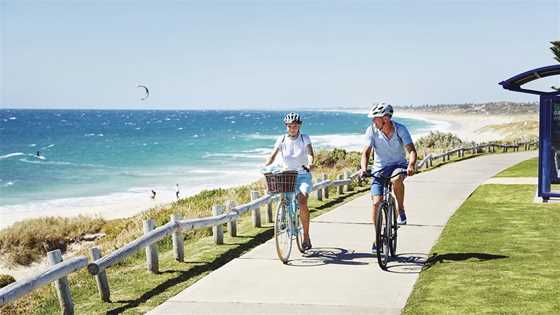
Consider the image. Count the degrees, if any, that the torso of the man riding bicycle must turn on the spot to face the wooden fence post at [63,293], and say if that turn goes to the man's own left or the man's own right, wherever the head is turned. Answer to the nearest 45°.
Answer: approximately 45° to the man's own right

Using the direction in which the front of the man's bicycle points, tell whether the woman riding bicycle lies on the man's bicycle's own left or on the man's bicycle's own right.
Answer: on the man's bicycle's own right

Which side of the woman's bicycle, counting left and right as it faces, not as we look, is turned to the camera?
front

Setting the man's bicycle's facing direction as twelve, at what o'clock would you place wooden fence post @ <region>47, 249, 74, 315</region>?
The wooden fence post is roughly at 2 o'clock from the man's bicycle.

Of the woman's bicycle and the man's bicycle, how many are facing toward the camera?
2

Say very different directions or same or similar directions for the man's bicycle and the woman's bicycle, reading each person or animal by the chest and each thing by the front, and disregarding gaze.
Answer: same or similar directions

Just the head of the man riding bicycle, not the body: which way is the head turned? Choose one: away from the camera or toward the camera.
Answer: toward the camera

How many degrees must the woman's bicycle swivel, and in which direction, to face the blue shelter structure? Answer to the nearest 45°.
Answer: approximately 135° to its left

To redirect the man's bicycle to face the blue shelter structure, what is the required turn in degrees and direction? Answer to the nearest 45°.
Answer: approximately 135° to its left

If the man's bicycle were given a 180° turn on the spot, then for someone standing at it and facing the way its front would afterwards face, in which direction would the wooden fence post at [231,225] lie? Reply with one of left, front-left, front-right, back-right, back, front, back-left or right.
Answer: front-left

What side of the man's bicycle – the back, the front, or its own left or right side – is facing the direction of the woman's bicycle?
right

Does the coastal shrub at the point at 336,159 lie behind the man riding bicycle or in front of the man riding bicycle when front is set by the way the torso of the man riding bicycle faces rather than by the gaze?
behind

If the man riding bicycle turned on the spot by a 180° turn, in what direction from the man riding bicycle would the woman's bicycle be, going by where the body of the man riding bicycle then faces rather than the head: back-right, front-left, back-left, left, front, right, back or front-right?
left

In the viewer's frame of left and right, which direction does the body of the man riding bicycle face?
facing the viewer

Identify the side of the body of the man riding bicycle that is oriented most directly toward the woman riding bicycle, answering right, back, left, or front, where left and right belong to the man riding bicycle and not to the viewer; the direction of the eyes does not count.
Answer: right

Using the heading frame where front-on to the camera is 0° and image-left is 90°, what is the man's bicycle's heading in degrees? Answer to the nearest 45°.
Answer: approximately 0°

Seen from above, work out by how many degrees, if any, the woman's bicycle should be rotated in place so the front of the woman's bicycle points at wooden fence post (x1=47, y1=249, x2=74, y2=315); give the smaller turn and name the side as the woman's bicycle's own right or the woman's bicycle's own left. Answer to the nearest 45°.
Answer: approximately 45° to the woman's bicycle's own right
